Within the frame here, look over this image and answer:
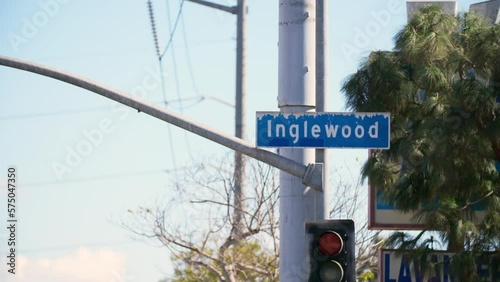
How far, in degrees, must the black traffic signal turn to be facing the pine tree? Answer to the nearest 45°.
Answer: approximately 180°

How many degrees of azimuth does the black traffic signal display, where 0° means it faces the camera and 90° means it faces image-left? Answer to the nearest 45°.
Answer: approximately 0°

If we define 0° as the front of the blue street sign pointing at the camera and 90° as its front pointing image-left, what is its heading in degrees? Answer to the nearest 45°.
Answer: approximately 0°

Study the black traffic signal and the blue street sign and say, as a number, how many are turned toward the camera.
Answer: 2

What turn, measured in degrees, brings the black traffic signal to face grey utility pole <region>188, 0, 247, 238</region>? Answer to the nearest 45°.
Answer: approximately 180°

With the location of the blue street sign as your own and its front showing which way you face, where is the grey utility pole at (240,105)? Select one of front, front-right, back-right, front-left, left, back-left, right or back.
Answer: back
